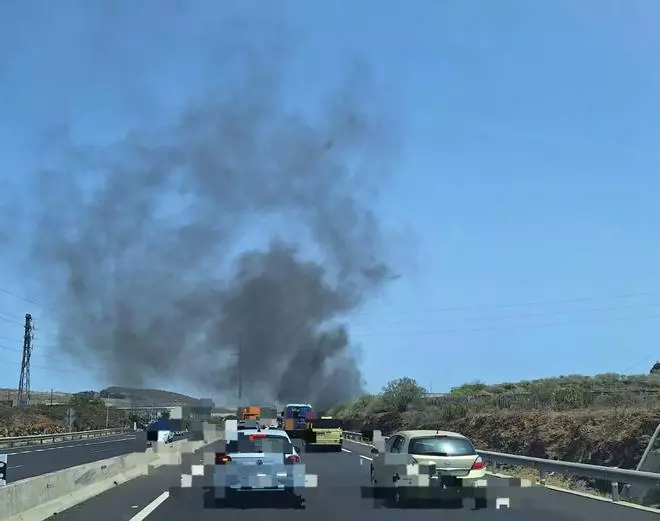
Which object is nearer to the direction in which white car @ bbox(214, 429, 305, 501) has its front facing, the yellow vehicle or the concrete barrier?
the yellow vehicle

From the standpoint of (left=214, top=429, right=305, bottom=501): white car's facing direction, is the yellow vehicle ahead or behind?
ahead

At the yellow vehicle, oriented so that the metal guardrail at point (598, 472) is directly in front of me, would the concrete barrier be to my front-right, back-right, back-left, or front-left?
front-right

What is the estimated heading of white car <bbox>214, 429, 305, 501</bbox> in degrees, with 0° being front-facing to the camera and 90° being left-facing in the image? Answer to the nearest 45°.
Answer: approximately 180°

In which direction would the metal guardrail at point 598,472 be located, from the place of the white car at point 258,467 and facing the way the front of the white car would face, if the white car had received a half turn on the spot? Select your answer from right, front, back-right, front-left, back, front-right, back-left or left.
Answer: left

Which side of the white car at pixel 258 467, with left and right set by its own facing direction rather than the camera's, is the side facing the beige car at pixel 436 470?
right
